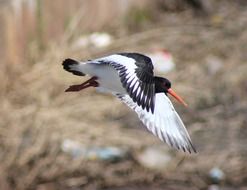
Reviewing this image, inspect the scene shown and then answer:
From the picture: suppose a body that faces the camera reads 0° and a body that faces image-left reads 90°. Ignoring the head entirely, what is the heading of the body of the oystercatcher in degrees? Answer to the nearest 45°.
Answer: approximately 270°
